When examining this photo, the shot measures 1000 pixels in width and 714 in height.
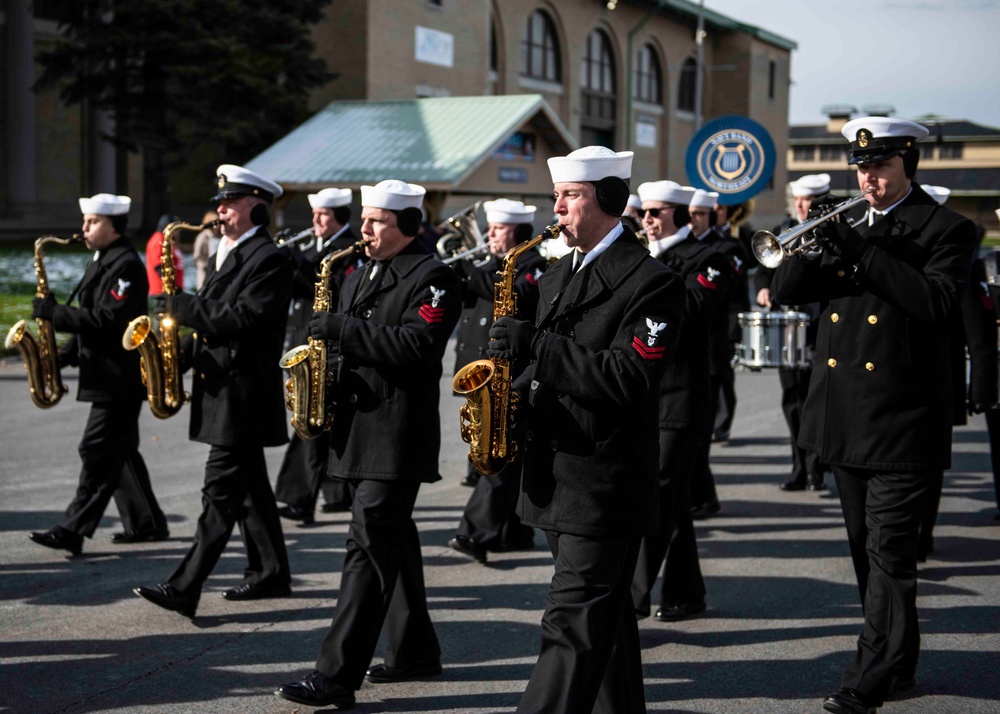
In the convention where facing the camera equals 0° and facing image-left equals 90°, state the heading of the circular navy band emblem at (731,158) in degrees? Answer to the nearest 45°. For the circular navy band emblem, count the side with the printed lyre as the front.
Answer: approximately 0°

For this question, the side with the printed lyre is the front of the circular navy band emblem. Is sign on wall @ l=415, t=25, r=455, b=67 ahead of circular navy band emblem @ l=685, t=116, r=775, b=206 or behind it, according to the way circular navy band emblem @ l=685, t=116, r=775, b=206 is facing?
behind
